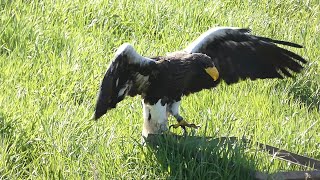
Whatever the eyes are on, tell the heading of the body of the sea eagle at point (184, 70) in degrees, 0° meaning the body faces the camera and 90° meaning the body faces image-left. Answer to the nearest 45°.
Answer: approximately 315°
